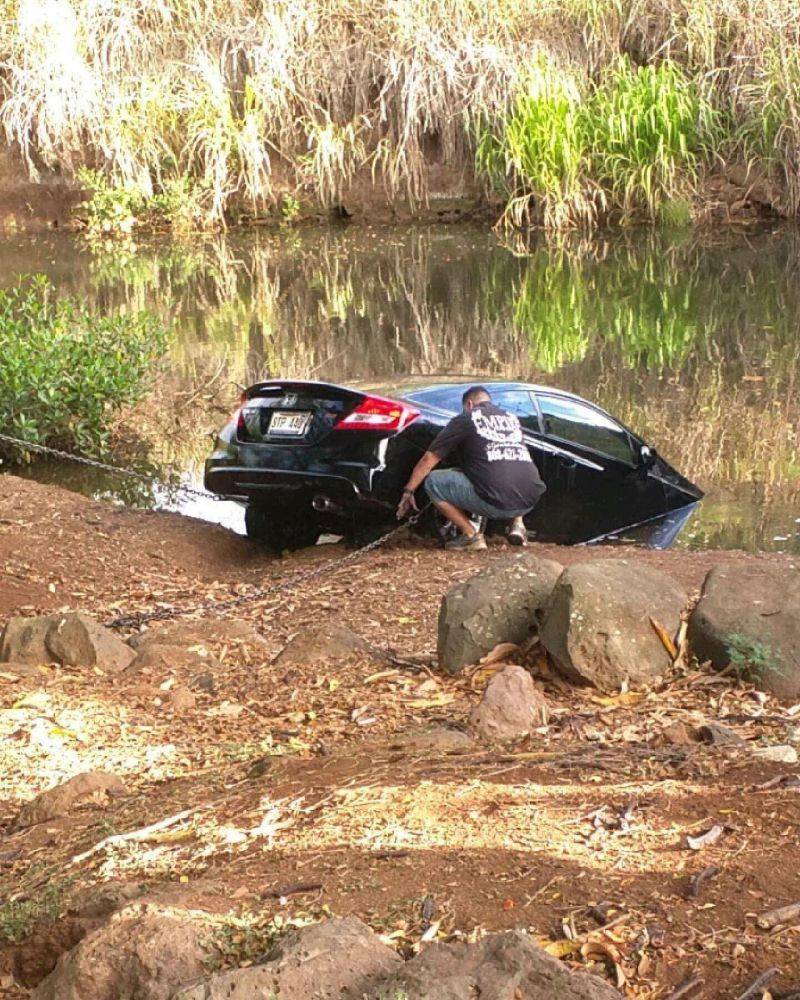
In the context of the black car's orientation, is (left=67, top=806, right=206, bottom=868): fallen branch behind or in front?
behind

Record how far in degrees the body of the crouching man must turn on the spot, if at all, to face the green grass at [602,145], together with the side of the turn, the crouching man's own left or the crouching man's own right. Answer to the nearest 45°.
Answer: approximately 45° to the crouching man's own right

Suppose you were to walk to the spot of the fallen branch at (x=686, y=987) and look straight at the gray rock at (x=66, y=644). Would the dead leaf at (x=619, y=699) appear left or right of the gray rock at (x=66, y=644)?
right

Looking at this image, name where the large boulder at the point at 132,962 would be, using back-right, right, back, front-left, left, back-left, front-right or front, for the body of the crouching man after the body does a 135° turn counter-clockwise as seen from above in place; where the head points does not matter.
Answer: front

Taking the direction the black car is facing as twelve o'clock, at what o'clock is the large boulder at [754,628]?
The large boulder is roughly at 4 o'clock from the black car.

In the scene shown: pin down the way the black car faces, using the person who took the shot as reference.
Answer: facing away from the viewer and to the right of the viewer

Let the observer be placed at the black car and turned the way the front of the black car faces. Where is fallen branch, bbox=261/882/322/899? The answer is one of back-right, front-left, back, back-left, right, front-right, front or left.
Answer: back-right

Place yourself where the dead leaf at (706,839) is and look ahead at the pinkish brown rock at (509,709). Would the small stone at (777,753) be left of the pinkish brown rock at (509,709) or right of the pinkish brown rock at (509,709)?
right

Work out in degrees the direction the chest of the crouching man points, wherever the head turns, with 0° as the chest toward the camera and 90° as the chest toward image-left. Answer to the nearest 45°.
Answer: approximately 135°

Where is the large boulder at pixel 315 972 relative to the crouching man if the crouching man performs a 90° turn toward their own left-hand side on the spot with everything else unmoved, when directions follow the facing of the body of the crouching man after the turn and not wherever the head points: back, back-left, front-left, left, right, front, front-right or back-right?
front-left

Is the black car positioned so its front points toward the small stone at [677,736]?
no

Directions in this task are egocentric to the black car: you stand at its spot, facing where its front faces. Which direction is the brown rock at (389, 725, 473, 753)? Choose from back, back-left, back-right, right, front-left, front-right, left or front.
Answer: back-right

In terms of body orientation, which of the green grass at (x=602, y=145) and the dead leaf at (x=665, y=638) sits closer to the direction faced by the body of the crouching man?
the green grass

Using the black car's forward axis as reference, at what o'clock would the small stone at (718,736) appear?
The small stone is roughly at 4 o'clock from the black car.

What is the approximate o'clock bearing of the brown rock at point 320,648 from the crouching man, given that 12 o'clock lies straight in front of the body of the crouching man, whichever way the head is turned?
The brown rock is roughly at 8 o'clock from the crouching man.

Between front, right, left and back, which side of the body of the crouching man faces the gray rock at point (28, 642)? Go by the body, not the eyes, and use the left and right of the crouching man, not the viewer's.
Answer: left

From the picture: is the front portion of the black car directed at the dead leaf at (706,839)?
no
